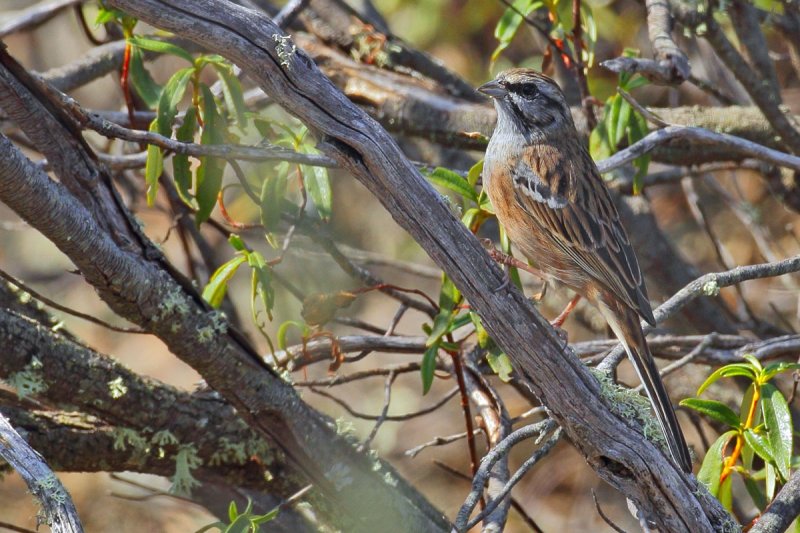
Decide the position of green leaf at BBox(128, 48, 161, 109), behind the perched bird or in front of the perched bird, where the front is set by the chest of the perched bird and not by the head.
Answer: in front

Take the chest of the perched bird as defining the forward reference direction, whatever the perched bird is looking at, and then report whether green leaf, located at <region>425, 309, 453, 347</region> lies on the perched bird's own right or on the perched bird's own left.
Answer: on the perched bird's own right

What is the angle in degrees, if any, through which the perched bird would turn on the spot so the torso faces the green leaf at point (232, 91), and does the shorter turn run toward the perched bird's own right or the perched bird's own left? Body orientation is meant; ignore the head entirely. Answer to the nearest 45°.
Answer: approximately 45° to the perched bird's own left

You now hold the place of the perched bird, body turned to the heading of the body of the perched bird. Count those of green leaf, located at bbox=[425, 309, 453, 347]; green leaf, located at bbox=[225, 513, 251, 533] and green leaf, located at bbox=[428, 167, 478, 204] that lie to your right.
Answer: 0

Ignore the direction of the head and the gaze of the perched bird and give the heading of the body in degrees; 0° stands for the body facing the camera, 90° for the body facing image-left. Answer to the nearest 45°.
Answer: approximately 90°

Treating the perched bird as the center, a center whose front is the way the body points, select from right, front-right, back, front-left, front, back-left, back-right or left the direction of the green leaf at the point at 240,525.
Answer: front-left
